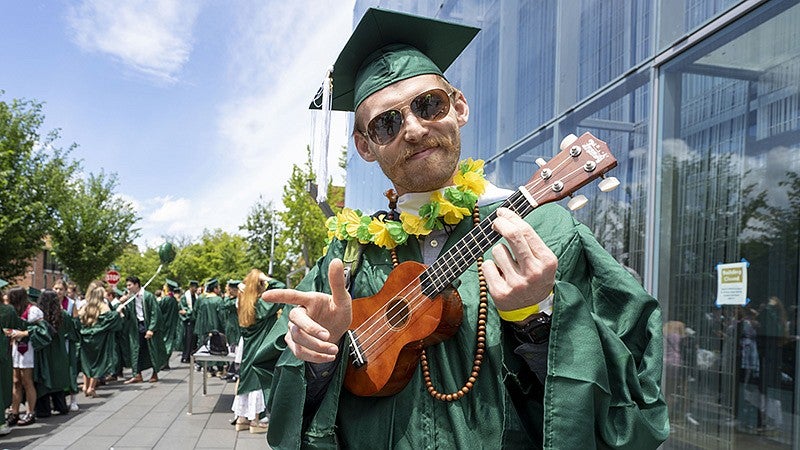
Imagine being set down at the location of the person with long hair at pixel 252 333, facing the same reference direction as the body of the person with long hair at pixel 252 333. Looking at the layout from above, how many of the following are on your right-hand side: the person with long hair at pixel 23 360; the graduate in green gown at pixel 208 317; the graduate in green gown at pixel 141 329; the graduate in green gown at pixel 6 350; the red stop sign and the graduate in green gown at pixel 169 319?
0

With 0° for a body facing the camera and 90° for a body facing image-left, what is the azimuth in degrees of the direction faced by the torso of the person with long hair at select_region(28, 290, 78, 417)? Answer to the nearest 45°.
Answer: approximately 180°

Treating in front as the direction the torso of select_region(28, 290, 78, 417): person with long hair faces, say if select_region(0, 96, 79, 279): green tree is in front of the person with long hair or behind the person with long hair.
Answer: in front

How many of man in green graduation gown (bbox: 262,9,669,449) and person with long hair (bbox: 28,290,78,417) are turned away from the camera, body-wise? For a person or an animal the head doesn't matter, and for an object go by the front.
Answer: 1

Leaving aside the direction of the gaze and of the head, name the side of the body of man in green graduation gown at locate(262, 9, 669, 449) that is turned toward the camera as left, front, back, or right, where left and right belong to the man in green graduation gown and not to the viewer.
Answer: front

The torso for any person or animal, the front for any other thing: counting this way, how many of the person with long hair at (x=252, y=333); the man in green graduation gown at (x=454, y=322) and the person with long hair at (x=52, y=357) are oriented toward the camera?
1

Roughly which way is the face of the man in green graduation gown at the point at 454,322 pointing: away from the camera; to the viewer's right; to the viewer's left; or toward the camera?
toward the camera

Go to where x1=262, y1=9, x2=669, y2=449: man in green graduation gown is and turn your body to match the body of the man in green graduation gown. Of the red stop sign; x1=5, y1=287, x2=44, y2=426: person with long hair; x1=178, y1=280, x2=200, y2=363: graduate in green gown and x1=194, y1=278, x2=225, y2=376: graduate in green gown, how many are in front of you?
0

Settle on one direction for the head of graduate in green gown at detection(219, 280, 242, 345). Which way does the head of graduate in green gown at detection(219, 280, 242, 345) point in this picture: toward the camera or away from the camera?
toward the camera

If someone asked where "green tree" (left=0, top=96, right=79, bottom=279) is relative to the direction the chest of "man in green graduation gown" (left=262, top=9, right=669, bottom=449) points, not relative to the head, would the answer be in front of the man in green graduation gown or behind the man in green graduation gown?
behind

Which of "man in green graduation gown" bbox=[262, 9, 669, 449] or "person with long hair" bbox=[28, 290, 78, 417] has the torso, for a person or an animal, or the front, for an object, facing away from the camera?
the person with long hair
